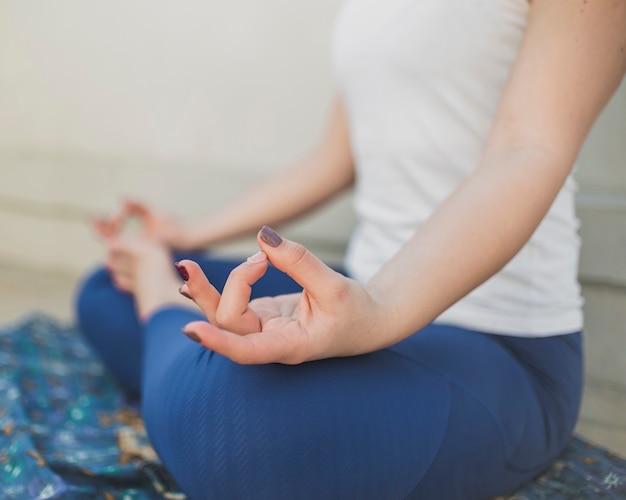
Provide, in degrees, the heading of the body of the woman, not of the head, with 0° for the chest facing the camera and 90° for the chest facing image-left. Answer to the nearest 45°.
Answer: approximately 45°
